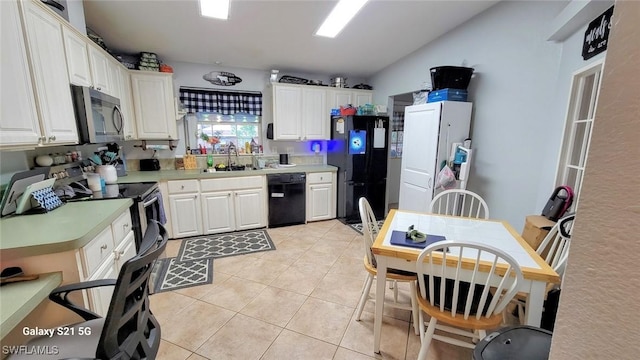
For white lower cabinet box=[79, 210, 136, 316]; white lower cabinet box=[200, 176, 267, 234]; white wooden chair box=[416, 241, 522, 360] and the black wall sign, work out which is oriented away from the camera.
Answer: the white wooden chair

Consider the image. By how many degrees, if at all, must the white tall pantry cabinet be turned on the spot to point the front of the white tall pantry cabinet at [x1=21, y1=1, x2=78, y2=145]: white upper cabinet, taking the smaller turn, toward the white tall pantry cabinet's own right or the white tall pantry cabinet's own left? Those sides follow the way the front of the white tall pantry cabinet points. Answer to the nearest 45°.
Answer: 0° — it already faces it

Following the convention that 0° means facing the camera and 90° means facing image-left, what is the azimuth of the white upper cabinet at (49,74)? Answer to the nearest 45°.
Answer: approximately 315°

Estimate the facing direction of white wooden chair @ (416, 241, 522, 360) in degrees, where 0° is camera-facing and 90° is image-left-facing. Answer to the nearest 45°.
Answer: approximately 180°

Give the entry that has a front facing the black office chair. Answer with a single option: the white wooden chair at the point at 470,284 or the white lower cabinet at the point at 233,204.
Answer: the white lower cabinet
